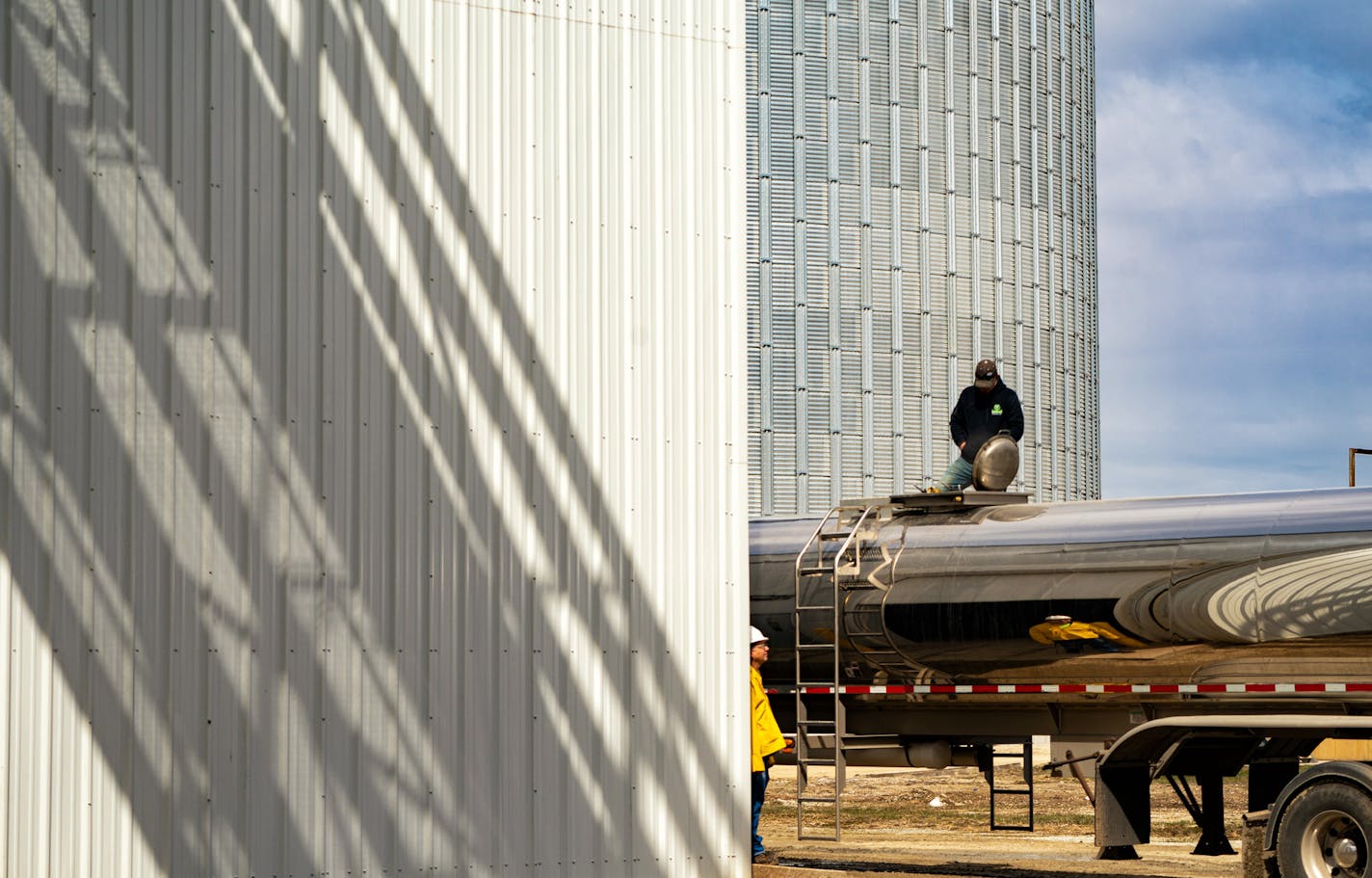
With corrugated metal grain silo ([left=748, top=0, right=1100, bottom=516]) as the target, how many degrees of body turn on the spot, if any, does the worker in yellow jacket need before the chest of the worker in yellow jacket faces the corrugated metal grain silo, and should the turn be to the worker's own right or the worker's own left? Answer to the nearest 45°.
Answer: approximately 90° to the worker's own left

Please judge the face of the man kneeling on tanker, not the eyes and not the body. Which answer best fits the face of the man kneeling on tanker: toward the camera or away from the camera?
toward the camera

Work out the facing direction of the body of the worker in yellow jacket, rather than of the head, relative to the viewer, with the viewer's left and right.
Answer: facing to the right of the viewer

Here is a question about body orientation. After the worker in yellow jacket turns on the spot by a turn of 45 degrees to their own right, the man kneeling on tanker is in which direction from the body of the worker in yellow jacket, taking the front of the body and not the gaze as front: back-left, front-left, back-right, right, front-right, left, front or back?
left

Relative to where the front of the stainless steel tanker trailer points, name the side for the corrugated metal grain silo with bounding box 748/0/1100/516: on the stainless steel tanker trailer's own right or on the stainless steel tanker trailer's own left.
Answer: on the stainless steel tanker trailer's own left

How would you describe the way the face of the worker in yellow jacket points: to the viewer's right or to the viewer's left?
to the viewer's right
